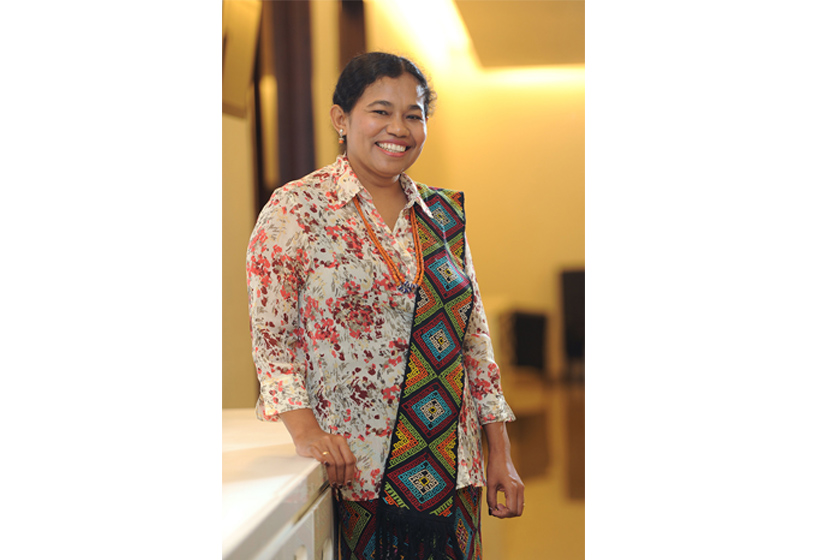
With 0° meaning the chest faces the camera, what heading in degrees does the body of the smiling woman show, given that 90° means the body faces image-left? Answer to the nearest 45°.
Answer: approximately 315°
